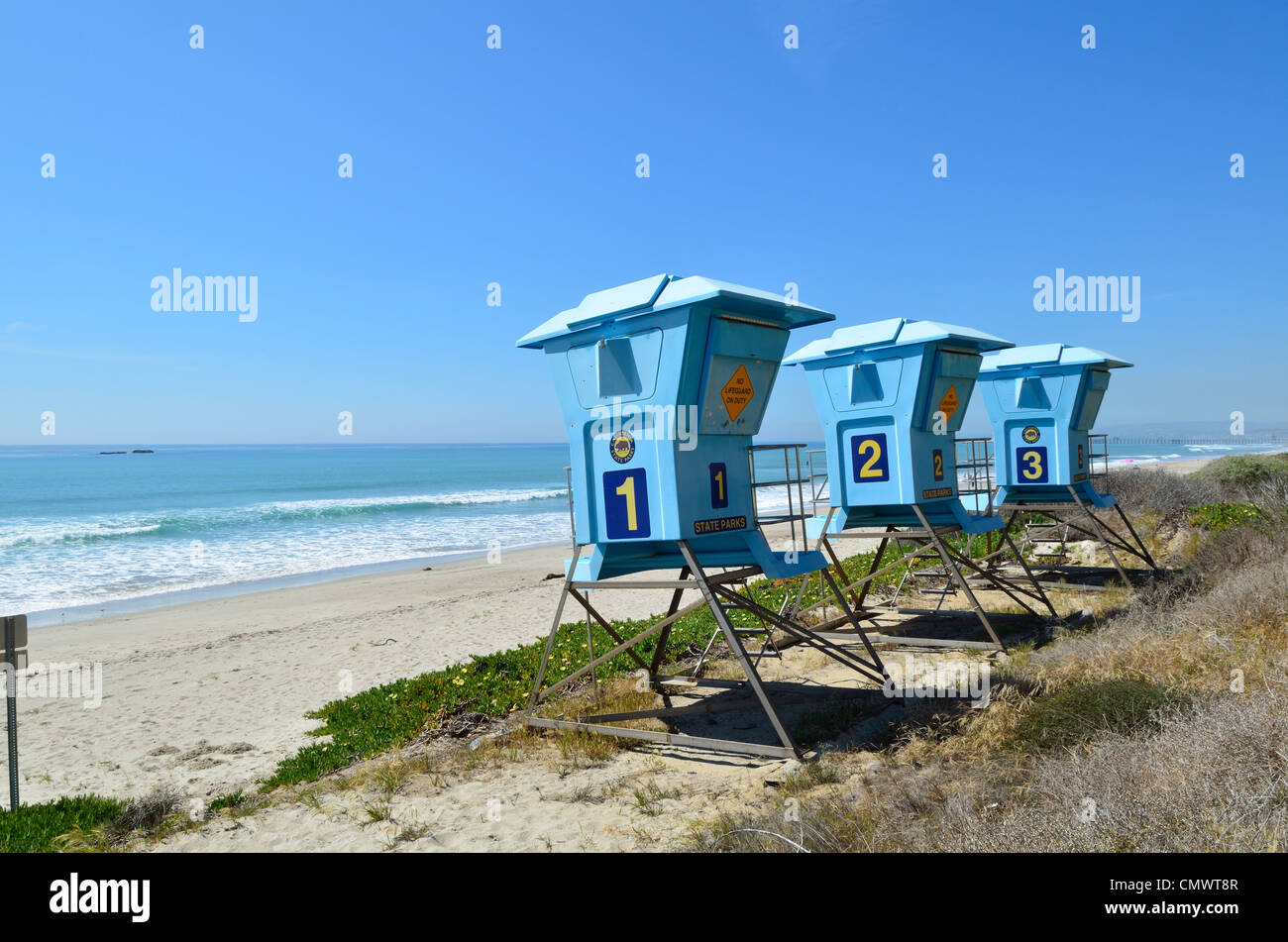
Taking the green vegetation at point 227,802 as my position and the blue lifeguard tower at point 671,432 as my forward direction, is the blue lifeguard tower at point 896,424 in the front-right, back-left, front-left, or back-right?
front-left

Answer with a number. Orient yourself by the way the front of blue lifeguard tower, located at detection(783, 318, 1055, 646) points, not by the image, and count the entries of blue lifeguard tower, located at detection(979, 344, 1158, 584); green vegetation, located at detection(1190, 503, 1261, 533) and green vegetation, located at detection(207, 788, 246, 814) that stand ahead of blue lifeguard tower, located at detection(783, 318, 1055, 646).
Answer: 1

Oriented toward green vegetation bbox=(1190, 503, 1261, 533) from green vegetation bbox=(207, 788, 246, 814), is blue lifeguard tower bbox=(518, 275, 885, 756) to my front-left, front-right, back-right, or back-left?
front-right

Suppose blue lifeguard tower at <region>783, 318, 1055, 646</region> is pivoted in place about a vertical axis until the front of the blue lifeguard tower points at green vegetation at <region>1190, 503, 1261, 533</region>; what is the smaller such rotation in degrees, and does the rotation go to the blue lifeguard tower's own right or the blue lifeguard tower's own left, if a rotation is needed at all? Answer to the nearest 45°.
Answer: approximately 180°

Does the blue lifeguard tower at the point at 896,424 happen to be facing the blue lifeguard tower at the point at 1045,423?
no

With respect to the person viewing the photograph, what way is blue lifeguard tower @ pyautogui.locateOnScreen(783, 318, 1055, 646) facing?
facing the viewer and to the left of the viewer

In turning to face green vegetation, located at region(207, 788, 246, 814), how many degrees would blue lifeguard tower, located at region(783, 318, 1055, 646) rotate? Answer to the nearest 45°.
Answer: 0° — it already faces it
